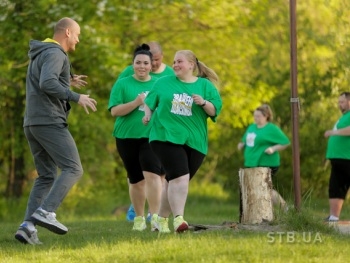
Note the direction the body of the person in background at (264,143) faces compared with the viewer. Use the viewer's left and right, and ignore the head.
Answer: facing the viewer and to the left of the viewer

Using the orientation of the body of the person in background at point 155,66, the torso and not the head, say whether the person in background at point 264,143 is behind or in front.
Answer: behind

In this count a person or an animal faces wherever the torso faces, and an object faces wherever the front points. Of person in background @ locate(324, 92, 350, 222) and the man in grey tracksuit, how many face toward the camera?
0

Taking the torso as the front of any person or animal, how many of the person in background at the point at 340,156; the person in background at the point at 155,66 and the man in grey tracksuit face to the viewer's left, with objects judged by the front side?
1

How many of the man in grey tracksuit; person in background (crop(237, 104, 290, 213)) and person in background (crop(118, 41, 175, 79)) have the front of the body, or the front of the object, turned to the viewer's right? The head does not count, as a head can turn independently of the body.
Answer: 1

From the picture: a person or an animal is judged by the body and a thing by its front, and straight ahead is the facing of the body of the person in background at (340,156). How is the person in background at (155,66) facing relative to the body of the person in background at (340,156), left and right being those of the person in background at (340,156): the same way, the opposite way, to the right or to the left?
to the left

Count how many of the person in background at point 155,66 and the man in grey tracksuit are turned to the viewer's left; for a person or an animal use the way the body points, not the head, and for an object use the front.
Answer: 0

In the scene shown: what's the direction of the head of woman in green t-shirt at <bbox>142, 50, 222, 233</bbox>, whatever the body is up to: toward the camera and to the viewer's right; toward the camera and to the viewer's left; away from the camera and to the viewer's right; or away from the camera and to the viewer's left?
toward the camera and to the viewer's left

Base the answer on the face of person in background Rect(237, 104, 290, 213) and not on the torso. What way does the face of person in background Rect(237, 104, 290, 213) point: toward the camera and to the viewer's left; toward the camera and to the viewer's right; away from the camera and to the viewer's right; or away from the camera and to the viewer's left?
toward the camera and to the viewer's left

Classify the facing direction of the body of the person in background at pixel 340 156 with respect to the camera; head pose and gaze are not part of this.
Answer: to the viewer's left

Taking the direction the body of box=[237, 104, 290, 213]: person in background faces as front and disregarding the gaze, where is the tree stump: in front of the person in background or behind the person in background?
in front

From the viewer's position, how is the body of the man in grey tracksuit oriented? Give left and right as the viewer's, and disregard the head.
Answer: facing to the right of the viewer
